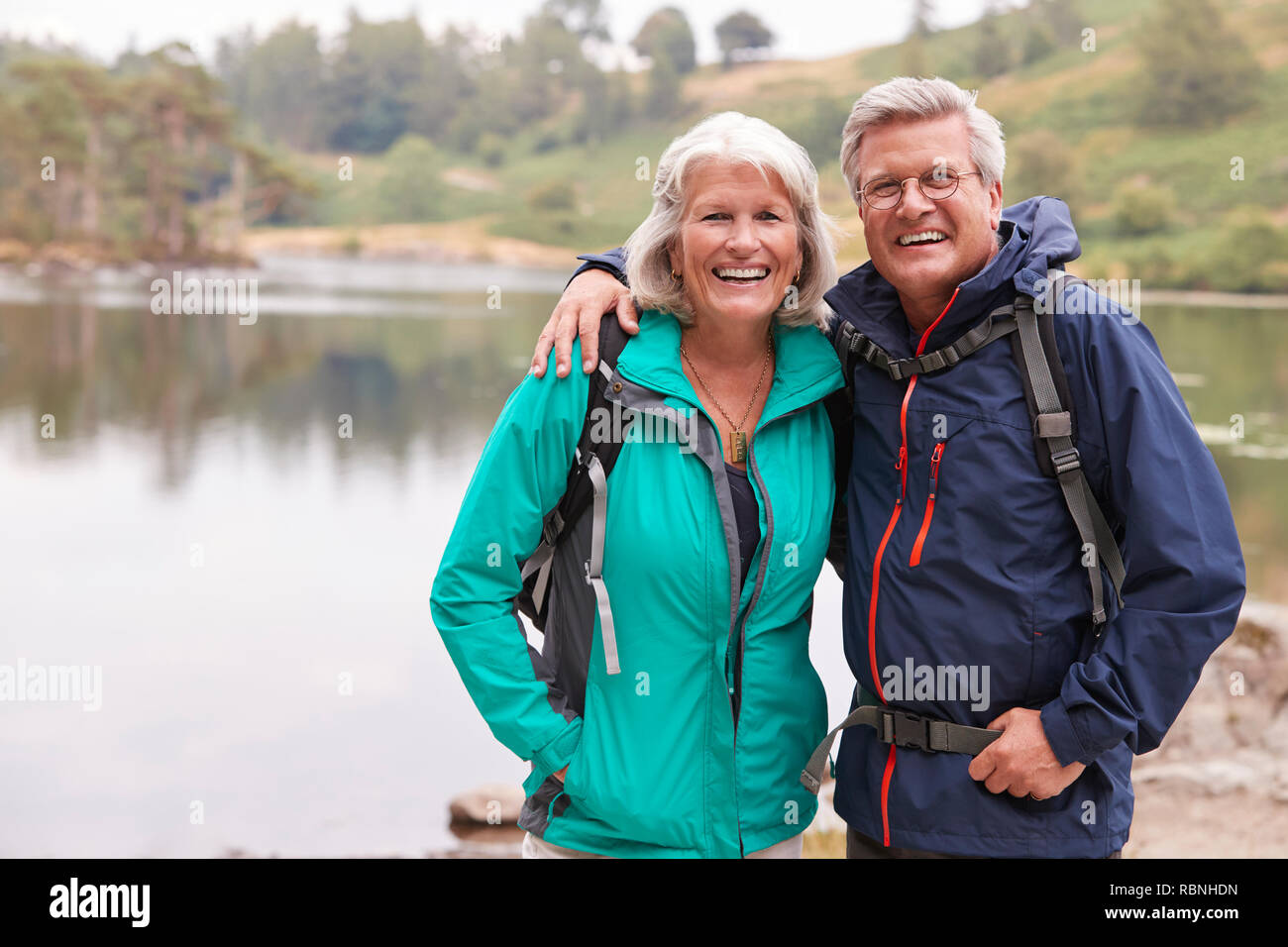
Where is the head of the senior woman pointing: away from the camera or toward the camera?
toward the camera

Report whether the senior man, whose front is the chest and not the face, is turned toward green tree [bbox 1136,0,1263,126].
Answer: no

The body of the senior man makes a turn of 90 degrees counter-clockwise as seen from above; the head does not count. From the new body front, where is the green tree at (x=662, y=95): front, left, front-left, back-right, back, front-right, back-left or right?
back-left

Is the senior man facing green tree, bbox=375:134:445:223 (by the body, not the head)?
no

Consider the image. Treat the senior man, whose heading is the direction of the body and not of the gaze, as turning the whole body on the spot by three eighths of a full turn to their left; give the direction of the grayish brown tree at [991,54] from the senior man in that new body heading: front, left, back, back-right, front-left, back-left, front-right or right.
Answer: left

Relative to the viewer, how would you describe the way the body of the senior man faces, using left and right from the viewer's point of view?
facing the viewer and to the left of the viewer
